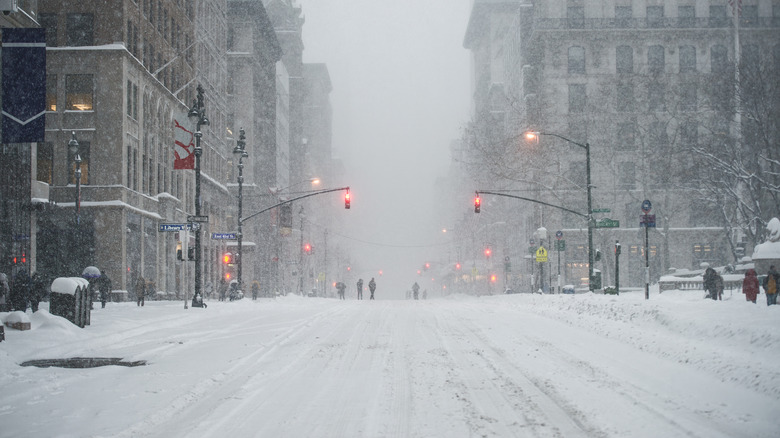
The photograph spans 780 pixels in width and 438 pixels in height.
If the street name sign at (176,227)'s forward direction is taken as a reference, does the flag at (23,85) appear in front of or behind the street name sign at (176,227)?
in front

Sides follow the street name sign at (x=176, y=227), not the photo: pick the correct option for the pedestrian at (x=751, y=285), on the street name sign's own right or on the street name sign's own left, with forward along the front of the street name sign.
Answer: on the street name sign's own left

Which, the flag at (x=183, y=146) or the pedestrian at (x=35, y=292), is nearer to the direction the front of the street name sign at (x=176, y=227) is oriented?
the pedestrian

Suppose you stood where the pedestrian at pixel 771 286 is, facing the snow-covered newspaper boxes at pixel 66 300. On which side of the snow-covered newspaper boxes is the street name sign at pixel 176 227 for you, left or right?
right

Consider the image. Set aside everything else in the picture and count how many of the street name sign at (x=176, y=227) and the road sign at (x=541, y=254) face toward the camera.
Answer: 2

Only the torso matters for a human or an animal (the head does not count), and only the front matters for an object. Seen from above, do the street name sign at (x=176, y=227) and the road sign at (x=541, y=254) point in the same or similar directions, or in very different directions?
same or similar directions

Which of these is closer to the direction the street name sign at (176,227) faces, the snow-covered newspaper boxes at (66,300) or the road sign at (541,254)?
the snow-covered newspaper boxes

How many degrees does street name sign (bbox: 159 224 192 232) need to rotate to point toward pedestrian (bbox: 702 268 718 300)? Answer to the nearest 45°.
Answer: approximately 90° to its left

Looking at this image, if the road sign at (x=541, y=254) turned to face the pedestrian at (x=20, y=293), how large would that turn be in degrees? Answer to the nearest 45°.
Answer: approximately 45° to its right

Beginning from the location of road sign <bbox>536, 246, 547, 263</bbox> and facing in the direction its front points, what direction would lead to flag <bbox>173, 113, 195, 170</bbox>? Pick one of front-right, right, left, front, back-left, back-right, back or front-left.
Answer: front-right

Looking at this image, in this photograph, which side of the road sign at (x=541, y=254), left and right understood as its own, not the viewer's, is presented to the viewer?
front

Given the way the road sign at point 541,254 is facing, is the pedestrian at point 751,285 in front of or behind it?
in front
